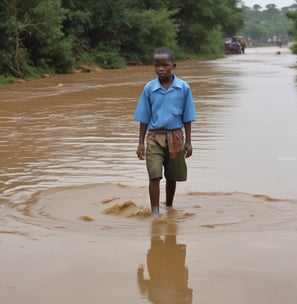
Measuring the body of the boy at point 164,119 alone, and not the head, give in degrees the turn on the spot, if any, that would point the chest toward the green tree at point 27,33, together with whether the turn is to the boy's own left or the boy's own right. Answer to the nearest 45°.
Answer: approximately 180°

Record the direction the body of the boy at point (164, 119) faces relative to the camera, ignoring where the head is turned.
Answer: toward the camera

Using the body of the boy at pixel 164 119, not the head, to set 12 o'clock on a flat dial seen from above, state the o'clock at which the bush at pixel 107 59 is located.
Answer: The bush is roughly at 6 o'clock from the boy.
